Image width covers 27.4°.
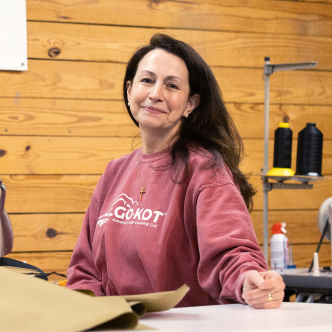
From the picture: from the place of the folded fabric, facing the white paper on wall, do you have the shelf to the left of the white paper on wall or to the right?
right

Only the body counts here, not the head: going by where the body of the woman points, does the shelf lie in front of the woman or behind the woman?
behind

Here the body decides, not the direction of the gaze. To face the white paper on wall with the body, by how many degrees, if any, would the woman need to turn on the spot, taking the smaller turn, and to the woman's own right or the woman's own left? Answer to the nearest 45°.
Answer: approximately 90° to the woman's own right

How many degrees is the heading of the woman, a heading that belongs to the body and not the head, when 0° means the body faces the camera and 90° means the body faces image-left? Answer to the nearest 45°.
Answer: approximately 45°

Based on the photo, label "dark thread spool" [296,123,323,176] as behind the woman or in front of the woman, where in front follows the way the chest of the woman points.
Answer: behind
